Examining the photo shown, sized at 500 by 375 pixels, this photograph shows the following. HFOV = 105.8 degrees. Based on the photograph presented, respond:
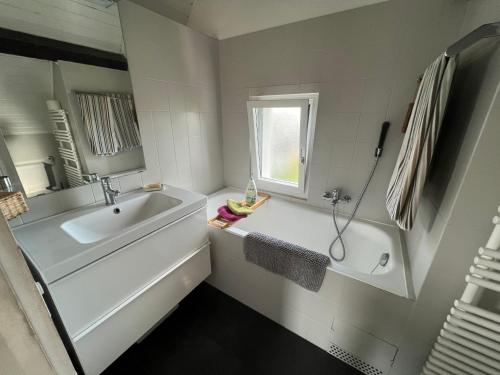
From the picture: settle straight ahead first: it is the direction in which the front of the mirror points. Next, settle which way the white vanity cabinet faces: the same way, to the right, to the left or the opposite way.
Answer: the same way

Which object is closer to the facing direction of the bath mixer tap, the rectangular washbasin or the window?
the rectangular washbasin

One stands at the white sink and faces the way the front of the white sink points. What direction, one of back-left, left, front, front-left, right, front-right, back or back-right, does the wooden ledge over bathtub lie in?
front-left

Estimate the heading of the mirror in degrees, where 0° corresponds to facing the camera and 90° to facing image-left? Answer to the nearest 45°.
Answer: approximately 315°

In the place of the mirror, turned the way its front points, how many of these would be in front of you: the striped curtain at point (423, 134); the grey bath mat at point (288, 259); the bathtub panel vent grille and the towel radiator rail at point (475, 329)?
4

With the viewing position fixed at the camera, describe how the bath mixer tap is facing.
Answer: facing the viewer and to the left of the viewer

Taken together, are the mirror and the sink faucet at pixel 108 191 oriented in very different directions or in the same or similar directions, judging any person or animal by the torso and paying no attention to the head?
same or similar directions

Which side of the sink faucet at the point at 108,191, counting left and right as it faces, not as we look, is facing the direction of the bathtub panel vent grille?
front

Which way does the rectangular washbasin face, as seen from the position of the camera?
facing the viewer and to the right of the viewer

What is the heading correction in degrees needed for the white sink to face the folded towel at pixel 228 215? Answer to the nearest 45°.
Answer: approximately 45° to its left

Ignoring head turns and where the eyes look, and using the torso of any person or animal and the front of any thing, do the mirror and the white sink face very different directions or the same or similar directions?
same or similar directions

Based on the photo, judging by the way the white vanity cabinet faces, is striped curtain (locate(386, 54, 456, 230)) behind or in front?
in front

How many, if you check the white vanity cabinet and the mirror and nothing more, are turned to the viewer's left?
0

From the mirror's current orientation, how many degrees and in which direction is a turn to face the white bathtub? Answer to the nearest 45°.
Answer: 0° — it already faces it

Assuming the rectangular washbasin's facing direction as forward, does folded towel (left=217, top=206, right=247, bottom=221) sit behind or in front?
in front

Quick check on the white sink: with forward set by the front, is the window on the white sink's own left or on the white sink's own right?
on the white sink's own left
